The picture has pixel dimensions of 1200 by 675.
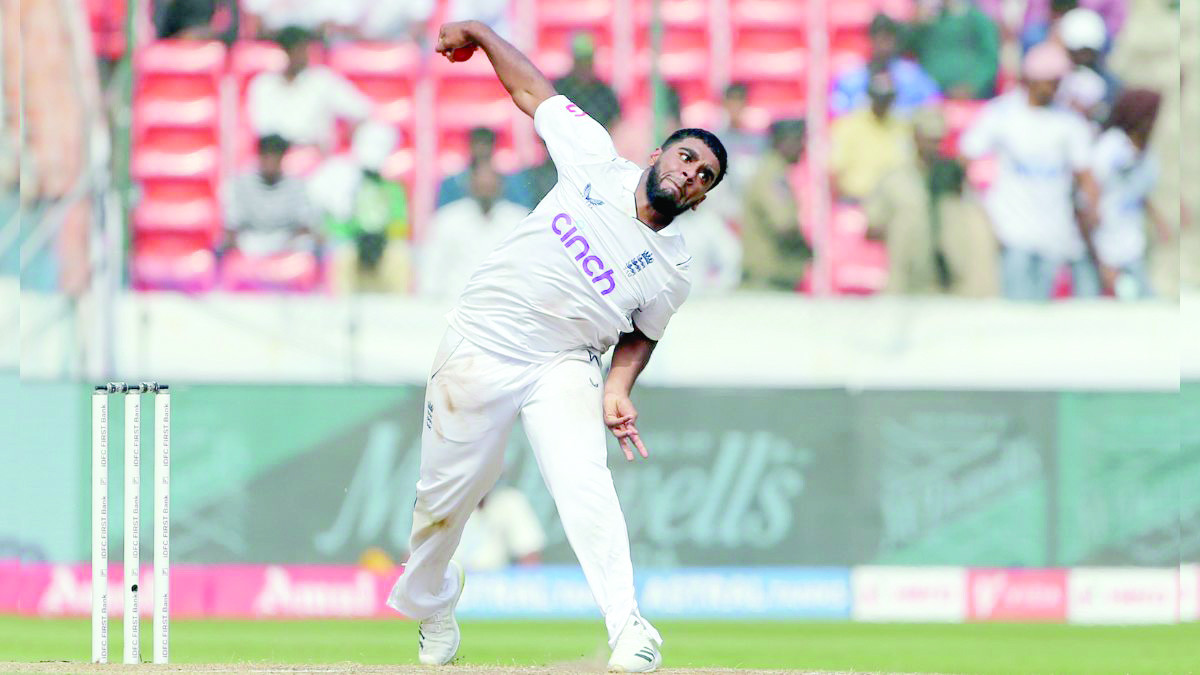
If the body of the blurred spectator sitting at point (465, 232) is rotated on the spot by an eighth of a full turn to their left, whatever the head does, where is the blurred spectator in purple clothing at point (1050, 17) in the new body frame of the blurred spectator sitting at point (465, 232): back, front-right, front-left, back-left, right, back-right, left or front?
front-left

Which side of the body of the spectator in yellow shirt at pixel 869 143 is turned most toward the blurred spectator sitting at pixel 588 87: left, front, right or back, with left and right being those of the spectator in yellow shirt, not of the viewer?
right

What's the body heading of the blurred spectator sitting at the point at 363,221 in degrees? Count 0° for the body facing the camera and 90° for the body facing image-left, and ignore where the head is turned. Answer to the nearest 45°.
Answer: approximately 0°

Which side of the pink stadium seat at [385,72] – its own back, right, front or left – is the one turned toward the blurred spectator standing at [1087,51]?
left

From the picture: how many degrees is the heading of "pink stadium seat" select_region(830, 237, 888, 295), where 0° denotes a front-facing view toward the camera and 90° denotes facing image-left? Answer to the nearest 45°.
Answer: approximately 0°

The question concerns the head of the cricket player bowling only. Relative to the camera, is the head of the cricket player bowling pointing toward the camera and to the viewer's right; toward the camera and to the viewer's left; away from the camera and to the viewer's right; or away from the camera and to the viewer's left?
toward the camera and to the viewer's right

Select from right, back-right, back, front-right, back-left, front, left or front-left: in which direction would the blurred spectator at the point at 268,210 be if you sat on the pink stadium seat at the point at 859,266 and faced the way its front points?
right

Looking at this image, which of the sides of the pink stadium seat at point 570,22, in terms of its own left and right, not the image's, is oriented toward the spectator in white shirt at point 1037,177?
left
